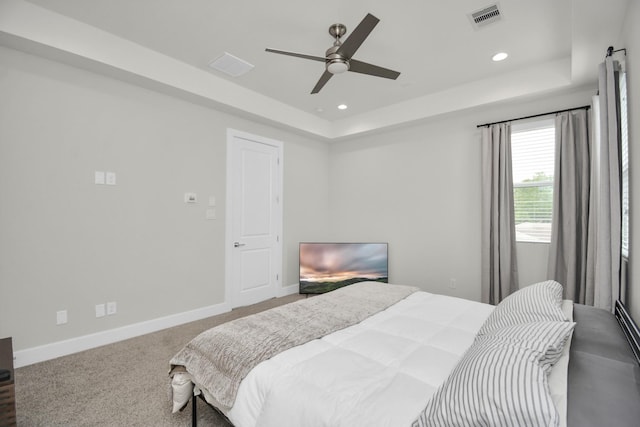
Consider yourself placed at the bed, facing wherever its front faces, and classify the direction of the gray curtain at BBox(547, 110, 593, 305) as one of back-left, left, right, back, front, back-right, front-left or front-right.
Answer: back-right

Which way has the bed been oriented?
to the viewer's left

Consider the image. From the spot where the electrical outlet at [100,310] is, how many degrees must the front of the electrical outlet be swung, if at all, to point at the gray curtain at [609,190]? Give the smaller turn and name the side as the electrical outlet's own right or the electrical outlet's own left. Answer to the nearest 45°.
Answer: approximately 45° to the electrical outlet's own left

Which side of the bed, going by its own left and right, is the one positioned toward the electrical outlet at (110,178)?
front

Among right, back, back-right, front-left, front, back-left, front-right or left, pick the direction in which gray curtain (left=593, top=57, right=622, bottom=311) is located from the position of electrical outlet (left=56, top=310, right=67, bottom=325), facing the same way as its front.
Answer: front-left

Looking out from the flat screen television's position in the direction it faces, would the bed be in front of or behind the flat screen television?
in front

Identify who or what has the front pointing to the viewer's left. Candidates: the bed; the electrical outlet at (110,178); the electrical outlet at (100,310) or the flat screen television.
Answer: the bed

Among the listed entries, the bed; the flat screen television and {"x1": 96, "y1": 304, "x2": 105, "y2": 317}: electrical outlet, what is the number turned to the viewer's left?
1

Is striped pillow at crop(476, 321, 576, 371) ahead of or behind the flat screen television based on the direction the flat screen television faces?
ahead

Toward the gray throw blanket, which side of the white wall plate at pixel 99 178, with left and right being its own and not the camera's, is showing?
front

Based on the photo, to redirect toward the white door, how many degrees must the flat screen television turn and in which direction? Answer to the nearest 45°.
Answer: approximately 90° to its right
